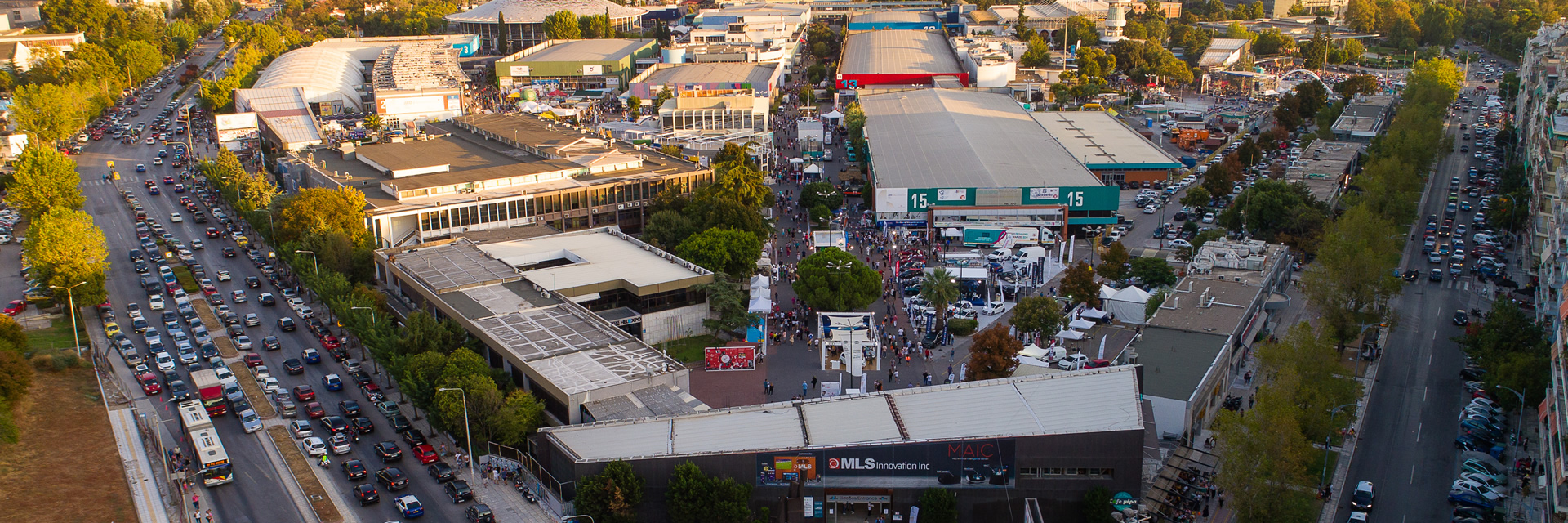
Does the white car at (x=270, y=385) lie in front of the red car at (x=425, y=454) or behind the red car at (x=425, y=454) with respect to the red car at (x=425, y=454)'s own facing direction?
in front

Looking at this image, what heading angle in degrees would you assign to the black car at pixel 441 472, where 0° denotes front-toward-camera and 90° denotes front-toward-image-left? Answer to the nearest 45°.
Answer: approximately 135°

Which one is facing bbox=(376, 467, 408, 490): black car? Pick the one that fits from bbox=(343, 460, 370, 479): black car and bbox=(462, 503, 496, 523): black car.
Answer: bbox=(462, 503, 496, 523): black car

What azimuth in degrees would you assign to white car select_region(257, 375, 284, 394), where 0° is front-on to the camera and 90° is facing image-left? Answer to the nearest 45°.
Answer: approximately 135°

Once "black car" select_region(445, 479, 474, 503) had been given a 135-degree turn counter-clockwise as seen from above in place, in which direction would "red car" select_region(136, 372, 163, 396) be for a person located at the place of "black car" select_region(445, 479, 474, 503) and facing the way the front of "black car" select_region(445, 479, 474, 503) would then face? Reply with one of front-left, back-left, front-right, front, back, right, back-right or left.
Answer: back-right

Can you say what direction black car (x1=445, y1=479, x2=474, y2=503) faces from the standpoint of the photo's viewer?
facing away from the viewer and to the left of the viewer

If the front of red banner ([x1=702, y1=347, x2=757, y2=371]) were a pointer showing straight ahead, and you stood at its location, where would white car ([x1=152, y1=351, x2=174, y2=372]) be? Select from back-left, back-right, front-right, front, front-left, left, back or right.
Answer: right

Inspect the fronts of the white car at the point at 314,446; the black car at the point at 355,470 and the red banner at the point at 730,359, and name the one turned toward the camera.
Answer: the red banner

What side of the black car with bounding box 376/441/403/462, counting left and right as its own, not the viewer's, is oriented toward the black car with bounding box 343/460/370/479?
left
